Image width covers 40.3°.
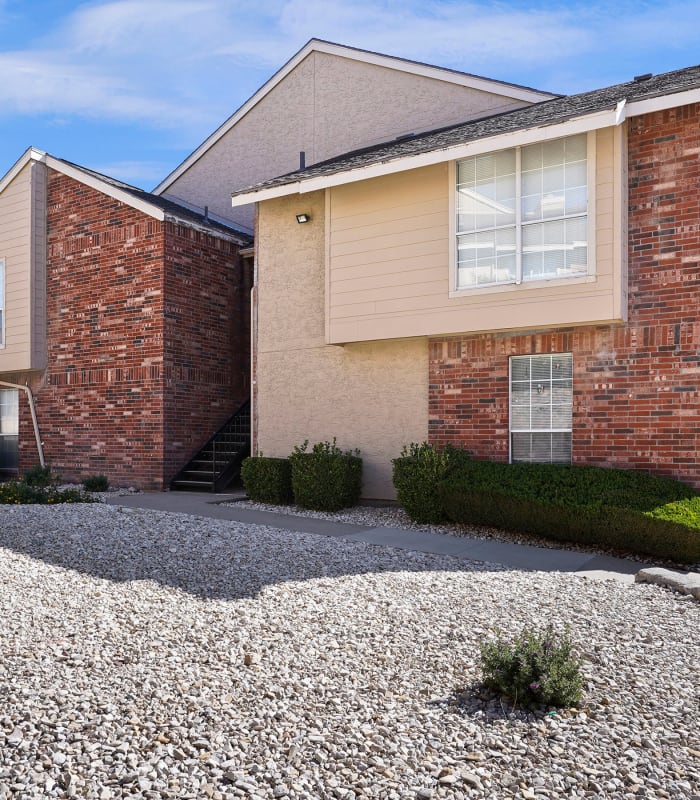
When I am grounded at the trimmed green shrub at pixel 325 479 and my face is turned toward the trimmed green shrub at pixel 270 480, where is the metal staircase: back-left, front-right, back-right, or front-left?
front-right

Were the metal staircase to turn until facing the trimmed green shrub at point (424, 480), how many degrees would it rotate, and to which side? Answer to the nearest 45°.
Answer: approximately 90° to its left

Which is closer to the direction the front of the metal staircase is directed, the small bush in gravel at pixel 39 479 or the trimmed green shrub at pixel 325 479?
the small bush in gravel

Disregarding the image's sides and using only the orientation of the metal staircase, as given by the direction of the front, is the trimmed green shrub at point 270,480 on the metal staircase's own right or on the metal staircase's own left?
on the metal staircase's own left

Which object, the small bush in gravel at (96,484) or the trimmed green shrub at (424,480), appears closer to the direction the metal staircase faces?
the small bush in gravel

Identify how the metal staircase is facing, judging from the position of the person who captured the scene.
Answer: facing the viewer and to the left of the viewer

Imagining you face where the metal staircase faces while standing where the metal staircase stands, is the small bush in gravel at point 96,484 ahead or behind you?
ahead

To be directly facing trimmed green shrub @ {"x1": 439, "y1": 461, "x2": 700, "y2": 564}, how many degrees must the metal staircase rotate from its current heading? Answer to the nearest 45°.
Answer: approximately 90° to its left

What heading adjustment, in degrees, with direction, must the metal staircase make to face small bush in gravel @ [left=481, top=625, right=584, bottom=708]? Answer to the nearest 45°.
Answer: approximately 45° to its left

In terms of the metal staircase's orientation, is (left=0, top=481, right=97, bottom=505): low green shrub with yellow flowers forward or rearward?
forward
